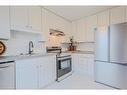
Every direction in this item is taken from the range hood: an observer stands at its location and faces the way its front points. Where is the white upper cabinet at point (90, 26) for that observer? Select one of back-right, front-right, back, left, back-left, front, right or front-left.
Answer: front-left

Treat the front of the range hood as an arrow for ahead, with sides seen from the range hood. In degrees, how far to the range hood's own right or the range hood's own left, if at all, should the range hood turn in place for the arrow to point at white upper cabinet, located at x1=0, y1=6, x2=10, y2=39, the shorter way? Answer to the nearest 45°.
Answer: approximately 90° to the range hood's own right

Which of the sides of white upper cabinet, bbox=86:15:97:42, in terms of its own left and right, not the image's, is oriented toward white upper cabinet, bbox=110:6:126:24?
left

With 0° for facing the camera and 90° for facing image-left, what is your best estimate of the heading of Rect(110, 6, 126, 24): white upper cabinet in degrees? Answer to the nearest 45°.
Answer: approximately 45°

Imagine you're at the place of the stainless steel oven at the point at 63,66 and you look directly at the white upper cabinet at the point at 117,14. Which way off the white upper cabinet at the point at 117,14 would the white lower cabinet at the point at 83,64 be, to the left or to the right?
left

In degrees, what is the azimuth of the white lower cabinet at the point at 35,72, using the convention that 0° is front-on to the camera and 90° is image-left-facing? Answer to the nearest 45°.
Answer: approximately 315°
